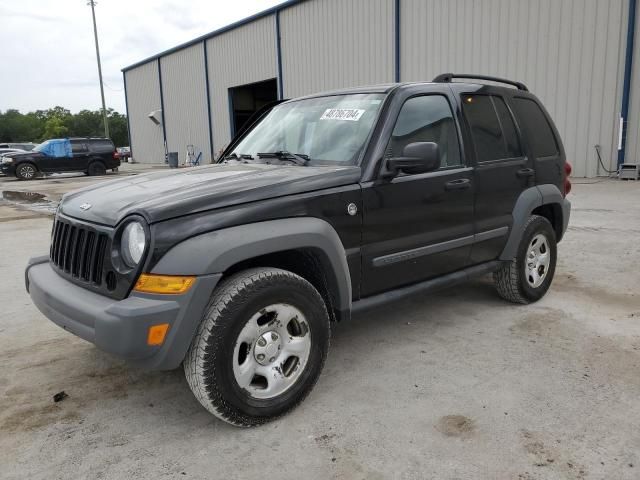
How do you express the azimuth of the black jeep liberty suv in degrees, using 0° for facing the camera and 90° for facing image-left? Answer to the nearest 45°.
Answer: approximately 45°

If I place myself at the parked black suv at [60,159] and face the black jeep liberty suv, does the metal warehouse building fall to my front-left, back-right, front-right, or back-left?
front-left

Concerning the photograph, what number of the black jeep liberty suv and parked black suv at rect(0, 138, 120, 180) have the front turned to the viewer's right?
0

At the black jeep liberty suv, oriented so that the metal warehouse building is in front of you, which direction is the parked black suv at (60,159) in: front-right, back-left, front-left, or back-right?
front-left

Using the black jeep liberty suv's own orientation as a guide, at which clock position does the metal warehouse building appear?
The metal warehouse building is roughly at 5 o'clock from the black jeep liberty suv.

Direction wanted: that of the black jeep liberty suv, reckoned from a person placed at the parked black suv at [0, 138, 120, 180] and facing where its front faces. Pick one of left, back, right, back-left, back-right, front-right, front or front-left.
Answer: left

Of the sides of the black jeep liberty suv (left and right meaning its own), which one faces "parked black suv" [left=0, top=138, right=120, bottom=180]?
right

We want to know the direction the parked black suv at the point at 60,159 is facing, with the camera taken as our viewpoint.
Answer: facing to the left of the viewer

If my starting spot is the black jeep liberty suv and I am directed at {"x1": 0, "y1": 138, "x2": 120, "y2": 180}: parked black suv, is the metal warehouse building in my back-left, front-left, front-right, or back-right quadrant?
front-right
